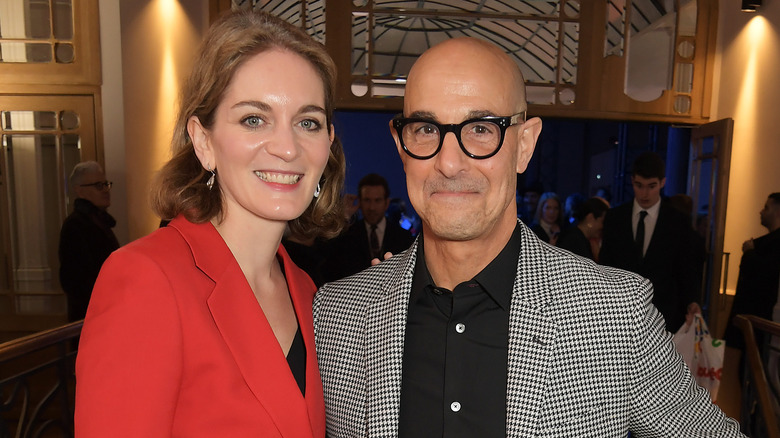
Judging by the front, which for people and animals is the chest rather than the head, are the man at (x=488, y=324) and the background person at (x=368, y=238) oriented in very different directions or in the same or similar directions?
same or similar directions

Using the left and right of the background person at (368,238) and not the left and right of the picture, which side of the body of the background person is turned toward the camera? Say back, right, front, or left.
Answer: front

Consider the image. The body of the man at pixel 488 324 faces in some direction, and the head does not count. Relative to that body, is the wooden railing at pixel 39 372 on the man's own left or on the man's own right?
on the man's own right

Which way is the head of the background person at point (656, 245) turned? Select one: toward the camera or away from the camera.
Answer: toward the camera

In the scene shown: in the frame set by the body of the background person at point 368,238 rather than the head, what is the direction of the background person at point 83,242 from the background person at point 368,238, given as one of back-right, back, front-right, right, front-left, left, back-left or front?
right

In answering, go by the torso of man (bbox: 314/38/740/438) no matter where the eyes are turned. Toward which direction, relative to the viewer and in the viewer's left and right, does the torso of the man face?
facing the viewer

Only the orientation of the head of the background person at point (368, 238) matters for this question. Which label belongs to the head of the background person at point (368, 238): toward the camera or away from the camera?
toward the camera

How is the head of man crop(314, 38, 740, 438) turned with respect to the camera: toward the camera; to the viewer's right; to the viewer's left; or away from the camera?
toward the camera

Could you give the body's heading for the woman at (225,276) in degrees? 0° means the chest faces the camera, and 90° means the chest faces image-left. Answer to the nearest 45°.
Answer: approximately 315°

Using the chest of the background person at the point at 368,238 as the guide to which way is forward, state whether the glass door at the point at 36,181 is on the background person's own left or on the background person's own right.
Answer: on the background person's own right

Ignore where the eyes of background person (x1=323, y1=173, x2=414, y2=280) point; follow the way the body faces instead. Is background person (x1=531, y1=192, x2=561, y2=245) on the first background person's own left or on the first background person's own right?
on the first background person's own left

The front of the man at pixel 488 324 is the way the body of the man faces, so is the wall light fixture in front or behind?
behind

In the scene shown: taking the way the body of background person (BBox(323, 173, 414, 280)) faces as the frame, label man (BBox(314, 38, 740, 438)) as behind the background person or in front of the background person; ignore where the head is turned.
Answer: in front
